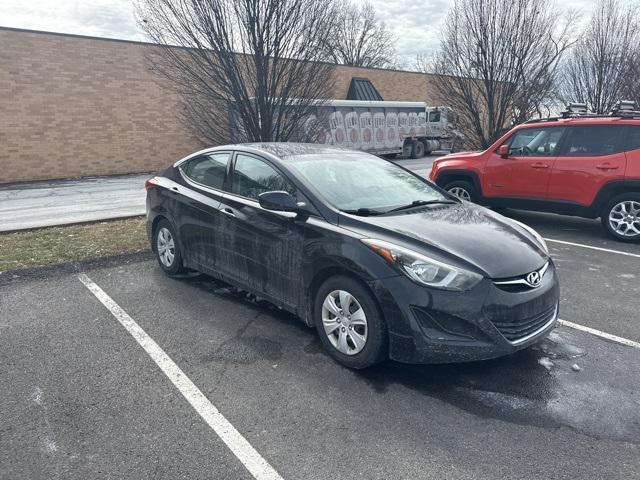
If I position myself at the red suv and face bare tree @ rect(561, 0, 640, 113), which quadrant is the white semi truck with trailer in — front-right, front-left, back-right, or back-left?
front-left

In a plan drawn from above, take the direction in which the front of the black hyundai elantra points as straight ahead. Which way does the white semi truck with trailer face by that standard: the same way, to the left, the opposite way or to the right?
to the left

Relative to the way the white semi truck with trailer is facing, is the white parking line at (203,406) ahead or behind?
behind

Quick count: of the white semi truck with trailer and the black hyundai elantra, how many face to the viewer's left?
0

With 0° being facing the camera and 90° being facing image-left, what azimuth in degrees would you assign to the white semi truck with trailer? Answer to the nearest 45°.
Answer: approximately 225°

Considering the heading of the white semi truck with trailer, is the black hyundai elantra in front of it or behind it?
behind

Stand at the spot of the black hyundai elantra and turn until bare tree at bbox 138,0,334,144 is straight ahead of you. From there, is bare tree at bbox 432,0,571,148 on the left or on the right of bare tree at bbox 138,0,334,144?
right

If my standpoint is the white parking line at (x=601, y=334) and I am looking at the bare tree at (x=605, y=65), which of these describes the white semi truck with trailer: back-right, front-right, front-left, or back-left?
front-left

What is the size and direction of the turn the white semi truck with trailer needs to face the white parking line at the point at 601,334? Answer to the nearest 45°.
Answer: approximately 135° to its right
